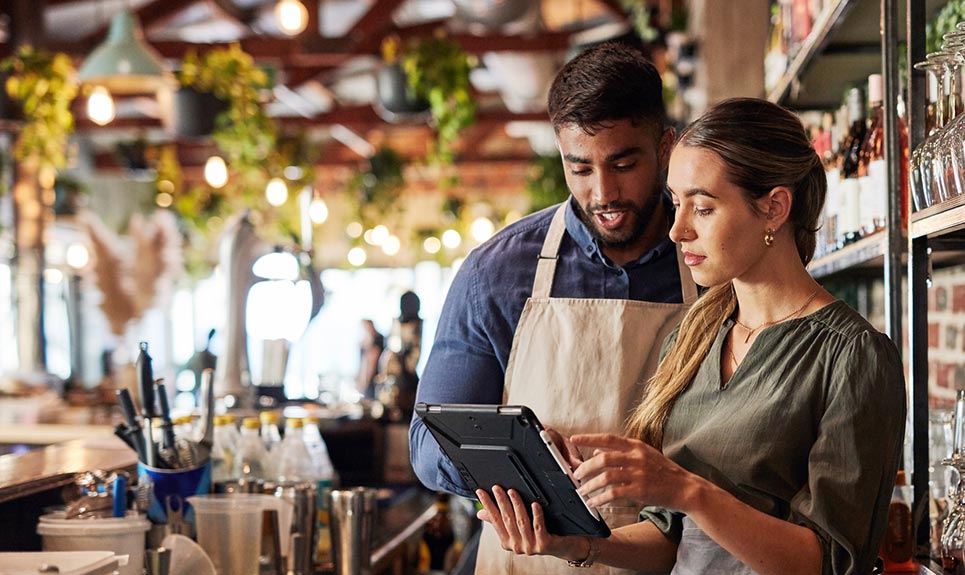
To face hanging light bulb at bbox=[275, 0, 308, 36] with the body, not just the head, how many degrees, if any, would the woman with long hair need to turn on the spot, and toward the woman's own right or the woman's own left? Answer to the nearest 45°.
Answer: approximately 90° to the woman's own right

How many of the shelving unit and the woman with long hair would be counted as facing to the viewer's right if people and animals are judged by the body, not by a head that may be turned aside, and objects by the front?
0

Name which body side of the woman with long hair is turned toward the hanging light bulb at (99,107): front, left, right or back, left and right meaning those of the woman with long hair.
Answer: right

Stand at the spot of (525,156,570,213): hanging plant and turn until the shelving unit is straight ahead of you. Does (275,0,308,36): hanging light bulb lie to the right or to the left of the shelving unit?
right

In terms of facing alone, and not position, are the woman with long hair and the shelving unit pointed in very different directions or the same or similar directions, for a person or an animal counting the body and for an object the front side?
same or similar directions

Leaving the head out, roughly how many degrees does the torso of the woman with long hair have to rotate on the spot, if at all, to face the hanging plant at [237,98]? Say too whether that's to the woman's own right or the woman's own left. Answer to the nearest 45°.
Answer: approximately 90° to the woman's own right

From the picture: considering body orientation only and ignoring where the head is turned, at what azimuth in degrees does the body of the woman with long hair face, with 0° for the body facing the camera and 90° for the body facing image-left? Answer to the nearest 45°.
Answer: approximately 45°

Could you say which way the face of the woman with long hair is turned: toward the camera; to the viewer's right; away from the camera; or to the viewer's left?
to the viewer's left
